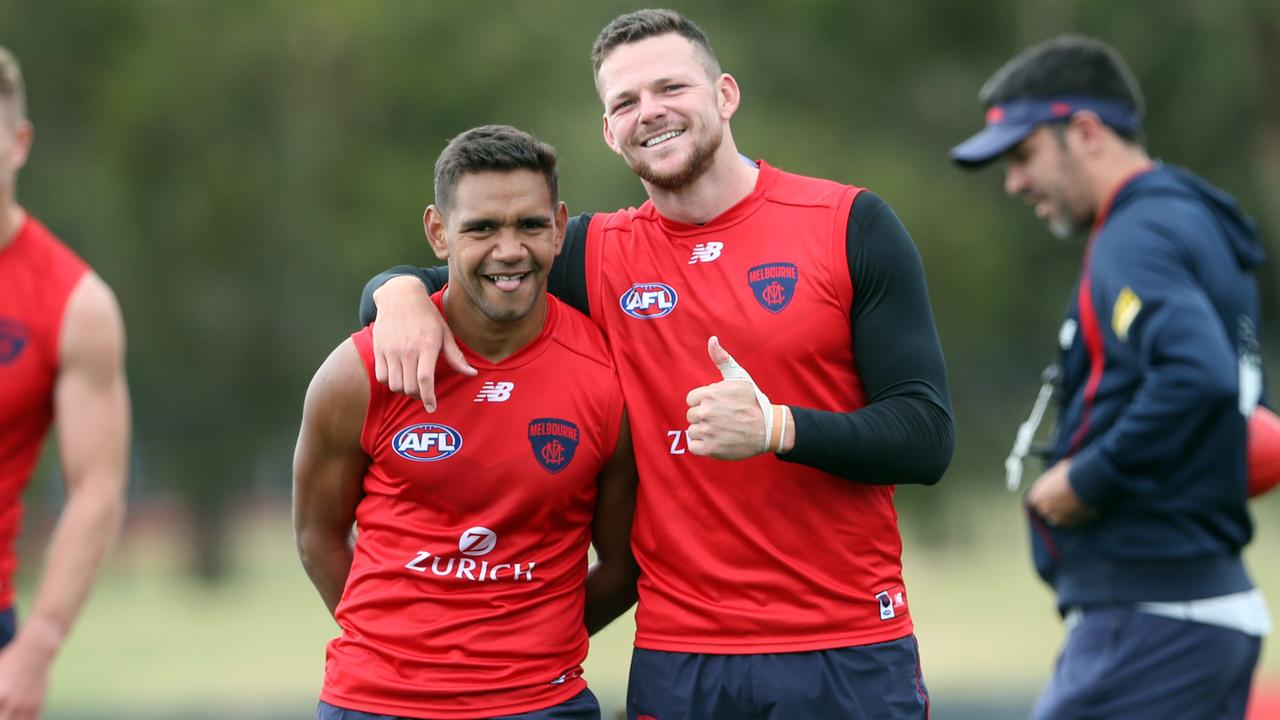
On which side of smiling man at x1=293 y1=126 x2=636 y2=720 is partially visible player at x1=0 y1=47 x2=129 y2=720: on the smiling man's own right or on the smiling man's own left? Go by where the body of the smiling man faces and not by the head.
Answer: on the smiling man's own right

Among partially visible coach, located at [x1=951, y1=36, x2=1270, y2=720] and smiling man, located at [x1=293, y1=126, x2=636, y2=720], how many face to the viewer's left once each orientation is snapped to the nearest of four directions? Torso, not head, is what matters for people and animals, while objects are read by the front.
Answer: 1

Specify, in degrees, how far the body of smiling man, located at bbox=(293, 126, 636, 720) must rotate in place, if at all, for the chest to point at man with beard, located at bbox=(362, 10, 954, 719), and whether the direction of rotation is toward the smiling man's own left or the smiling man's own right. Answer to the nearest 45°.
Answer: approximately 90° to the smiling man's own left

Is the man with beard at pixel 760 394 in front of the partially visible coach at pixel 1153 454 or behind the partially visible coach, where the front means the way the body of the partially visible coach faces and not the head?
in front

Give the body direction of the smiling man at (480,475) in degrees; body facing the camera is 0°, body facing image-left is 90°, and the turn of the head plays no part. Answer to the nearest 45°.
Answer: approximately 0°

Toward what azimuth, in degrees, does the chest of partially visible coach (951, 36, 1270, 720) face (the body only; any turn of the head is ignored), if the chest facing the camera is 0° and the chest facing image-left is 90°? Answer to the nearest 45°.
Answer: approximately 90°

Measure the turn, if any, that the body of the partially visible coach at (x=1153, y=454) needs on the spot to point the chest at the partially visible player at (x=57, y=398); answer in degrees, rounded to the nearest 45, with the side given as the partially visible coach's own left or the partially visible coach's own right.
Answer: approximately 45° to the partially visible coach's own left

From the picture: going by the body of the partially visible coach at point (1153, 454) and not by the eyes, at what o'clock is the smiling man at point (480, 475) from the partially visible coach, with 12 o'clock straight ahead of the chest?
The smiling man is roughly at 11 o'clock from the partially visible coach.

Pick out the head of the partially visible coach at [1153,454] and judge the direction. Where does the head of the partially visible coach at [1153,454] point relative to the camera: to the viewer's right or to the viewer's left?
to the viewer's left

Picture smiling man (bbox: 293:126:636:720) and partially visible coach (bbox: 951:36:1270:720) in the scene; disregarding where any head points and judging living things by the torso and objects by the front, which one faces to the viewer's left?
the partially visible coach

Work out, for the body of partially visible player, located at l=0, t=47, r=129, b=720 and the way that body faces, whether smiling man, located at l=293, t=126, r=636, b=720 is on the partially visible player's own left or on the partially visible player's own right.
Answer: on the partially visible player's own left

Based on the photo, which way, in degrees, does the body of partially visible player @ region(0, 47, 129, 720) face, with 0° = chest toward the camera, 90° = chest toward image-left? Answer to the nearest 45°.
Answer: approximately 0°
